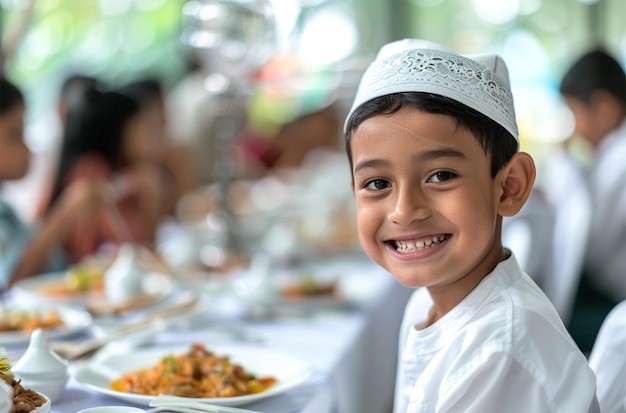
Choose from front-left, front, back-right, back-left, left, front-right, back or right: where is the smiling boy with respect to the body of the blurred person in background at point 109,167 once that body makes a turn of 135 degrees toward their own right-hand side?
front-left

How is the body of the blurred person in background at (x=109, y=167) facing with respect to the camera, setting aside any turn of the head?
to the viewer's right

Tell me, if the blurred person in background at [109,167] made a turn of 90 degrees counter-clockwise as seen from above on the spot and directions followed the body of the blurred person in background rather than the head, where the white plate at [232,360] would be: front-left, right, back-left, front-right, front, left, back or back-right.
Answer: back

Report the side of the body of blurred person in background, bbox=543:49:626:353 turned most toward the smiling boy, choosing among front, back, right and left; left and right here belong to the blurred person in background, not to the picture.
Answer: left

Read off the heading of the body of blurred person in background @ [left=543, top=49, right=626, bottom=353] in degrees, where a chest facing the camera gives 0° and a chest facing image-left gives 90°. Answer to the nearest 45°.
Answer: approximately 90°

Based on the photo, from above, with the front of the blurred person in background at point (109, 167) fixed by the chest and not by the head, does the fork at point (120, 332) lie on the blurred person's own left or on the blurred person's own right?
on the blurred person's own right

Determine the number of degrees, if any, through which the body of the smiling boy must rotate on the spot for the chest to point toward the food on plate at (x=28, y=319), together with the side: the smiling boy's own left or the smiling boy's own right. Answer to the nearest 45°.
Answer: approximately 90° to the smiling boy's own right

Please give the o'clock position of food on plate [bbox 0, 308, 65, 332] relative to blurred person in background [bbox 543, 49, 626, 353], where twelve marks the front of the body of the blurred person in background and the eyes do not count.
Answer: The food on plate is roughly at 10 o'clock from the blurred person in background.

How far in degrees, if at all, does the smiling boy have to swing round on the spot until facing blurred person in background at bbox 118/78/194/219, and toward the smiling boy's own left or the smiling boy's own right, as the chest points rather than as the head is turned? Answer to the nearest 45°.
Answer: approximately 90° to the smiling boy's own right
